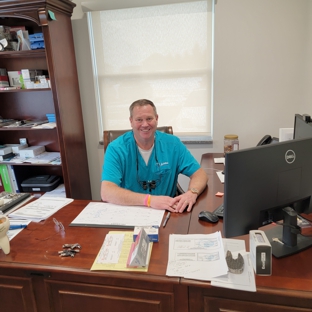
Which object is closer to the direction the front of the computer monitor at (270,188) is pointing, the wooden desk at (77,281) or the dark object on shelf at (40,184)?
the dark object on shelf

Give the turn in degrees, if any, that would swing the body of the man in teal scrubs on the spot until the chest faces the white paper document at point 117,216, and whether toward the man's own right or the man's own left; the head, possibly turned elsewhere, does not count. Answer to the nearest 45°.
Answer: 0° — they already face it

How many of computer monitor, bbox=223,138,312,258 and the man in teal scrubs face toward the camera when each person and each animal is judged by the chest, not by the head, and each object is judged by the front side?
1

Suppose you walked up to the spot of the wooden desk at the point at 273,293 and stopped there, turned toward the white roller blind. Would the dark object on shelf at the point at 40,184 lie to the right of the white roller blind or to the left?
left

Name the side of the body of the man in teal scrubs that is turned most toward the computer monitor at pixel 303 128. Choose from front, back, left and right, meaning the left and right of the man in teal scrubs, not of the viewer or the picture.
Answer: left

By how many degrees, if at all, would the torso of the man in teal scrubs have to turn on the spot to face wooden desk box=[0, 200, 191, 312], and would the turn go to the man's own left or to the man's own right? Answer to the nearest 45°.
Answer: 0° — they already face it

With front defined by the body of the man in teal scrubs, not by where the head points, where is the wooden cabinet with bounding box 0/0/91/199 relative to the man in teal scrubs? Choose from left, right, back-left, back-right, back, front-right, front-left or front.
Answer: back-right

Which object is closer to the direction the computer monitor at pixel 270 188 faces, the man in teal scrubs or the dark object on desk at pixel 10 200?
the man in teal scrubs

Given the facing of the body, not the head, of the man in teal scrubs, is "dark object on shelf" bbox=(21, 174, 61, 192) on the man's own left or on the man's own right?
on the man's own right

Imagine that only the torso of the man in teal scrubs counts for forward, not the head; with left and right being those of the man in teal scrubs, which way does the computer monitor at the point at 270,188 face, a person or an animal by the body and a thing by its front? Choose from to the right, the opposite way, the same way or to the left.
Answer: the opposite way

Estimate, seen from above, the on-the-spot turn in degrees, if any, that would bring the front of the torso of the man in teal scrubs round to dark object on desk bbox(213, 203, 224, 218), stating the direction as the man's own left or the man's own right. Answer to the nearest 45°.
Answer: approximately 45° to the man's own left

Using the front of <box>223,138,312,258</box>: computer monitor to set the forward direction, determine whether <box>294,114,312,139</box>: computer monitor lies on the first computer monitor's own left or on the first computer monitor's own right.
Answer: on the first computer monitor's own right
